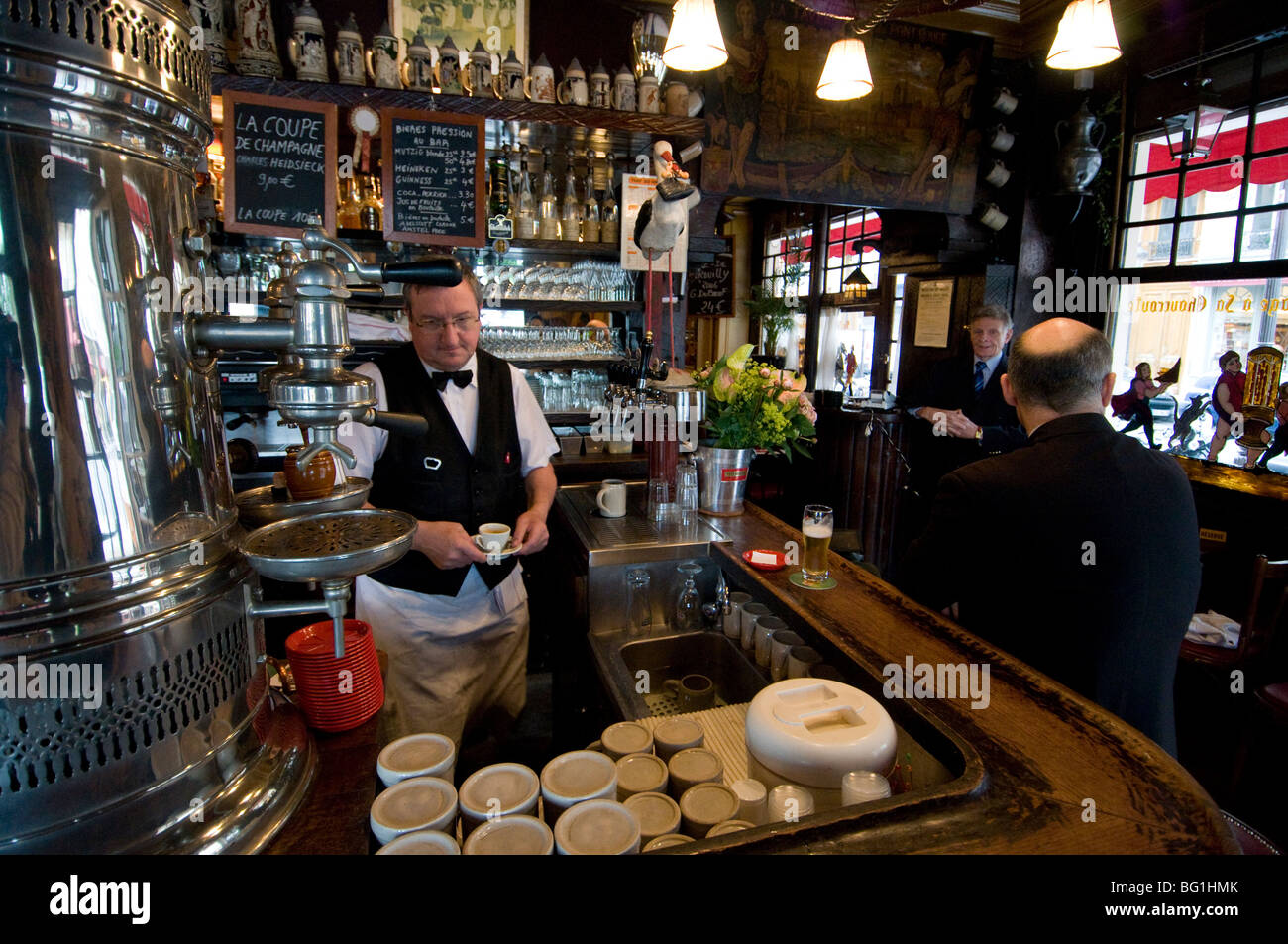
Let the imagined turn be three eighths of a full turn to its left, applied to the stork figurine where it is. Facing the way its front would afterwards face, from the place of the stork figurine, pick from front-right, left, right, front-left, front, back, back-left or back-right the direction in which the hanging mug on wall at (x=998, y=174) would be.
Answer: front-right

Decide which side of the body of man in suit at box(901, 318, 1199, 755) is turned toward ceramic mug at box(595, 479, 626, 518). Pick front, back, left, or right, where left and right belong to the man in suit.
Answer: left

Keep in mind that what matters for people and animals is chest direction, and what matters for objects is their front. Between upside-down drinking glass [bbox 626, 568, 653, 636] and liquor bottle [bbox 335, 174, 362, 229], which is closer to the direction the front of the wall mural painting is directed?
the upside-down drinking glass

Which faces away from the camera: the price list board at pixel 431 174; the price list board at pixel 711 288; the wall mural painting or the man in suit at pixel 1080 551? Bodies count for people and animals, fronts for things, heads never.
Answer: the man in suit

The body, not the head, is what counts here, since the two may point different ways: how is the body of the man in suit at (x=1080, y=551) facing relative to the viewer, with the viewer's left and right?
facing away from the viewer

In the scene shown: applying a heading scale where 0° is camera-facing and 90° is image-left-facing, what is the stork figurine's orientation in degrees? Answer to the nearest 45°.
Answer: approximately 315°

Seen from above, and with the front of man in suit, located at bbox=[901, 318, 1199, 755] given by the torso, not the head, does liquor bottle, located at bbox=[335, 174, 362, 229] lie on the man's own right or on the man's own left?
on the man's own left

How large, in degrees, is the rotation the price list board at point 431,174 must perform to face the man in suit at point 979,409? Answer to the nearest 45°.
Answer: approximately 90° to its left

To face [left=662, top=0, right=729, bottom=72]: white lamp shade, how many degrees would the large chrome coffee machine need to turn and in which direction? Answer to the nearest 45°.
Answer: approximately 45° to its left
